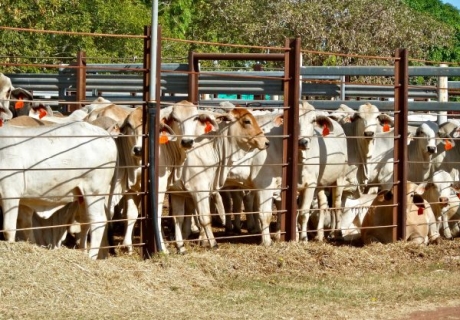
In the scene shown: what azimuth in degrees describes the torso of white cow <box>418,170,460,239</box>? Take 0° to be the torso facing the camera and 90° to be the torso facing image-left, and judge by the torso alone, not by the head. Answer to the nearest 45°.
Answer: approximately 0°

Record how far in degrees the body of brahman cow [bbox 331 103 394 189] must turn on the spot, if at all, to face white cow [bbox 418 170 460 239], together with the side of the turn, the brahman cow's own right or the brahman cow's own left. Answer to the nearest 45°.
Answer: approximately 45° to the brahman cow's own left

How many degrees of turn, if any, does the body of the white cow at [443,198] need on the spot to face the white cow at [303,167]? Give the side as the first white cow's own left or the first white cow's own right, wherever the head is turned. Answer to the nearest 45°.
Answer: approximately 45° to the first white cow's own right

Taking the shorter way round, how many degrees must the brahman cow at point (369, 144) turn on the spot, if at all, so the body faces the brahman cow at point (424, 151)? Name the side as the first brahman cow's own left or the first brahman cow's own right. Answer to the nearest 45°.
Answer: approximately 135° to the first brahman cow's own left

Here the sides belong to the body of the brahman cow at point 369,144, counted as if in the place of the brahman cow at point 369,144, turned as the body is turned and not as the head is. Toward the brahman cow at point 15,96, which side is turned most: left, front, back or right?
right

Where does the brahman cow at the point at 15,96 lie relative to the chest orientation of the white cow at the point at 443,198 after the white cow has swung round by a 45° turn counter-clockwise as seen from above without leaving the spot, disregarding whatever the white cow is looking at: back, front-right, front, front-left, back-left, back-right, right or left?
back-right
